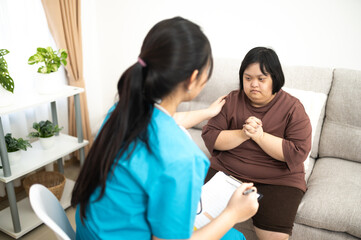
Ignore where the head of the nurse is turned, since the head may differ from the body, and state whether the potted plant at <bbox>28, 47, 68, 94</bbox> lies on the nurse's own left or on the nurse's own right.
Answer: on the nurse's own left

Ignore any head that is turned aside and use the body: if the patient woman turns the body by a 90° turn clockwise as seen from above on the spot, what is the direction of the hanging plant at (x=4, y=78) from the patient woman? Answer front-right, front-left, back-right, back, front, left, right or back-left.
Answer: front-left

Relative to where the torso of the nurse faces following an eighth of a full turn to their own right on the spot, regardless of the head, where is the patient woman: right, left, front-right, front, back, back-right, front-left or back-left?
front-left

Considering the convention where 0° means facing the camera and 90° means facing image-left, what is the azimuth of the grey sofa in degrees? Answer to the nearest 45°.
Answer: approximately 45°

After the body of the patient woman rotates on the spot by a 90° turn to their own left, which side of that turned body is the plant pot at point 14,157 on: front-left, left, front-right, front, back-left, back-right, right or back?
back-right

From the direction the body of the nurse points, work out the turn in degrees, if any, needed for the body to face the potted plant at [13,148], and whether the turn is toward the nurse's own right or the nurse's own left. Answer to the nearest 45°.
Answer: approximately 90° to the nurse's own left

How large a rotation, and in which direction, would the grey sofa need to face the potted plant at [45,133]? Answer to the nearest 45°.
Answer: approximately 45° to its right

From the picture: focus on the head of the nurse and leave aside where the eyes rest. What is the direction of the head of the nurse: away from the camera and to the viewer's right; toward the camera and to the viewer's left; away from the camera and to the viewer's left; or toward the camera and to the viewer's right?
away from the camera and to the viewer's right

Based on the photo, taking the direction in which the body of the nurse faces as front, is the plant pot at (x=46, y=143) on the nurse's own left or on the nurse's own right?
on the nurse's own left

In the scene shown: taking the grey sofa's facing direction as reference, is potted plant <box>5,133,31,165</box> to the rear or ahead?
ahead

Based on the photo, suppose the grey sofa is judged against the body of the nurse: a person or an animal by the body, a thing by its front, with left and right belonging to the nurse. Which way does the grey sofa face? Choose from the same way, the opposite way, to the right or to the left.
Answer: the opposite way

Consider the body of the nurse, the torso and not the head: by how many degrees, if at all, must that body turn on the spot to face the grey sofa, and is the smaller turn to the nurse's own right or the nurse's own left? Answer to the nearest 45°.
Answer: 0° — they already face it

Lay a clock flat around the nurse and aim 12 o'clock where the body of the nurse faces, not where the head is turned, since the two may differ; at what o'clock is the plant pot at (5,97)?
The plant pot is roughly at 9 o'clock from the nurse.

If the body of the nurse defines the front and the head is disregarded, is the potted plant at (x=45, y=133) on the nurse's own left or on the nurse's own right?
on the nurse's own left
